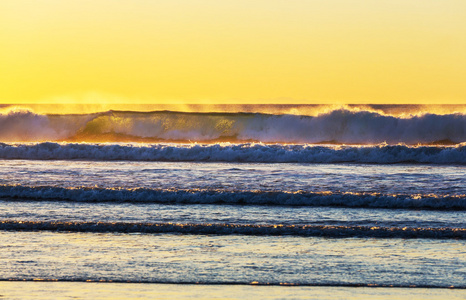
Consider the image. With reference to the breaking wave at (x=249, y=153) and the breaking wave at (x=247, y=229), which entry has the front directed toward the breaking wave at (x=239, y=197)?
the breaking wave at (x=249, y=153)

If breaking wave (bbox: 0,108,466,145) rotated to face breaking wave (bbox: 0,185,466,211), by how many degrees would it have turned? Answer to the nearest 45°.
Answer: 0° — it already faces it

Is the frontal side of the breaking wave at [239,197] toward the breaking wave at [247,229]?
yes

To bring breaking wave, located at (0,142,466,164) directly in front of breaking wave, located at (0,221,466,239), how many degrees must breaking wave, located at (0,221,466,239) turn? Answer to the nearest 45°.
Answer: approximately 180°

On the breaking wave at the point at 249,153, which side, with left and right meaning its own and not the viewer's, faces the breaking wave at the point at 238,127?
back

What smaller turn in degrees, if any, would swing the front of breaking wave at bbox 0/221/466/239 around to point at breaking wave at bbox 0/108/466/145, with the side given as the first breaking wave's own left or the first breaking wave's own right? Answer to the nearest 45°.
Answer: approximately 180°

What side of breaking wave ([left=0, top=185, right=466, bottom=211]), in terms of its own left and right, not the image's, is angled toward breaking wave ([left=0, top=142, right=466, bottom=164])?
back

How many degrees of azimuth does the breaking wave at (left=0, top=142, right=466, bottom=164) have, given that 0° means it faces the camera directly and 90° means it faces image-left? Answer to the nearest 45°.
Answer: approximately 0°

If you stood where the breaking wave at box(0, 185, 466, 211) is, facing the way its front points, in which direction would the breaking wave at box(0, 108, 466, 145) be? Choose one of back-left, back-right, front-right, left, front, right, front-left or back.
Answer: back
